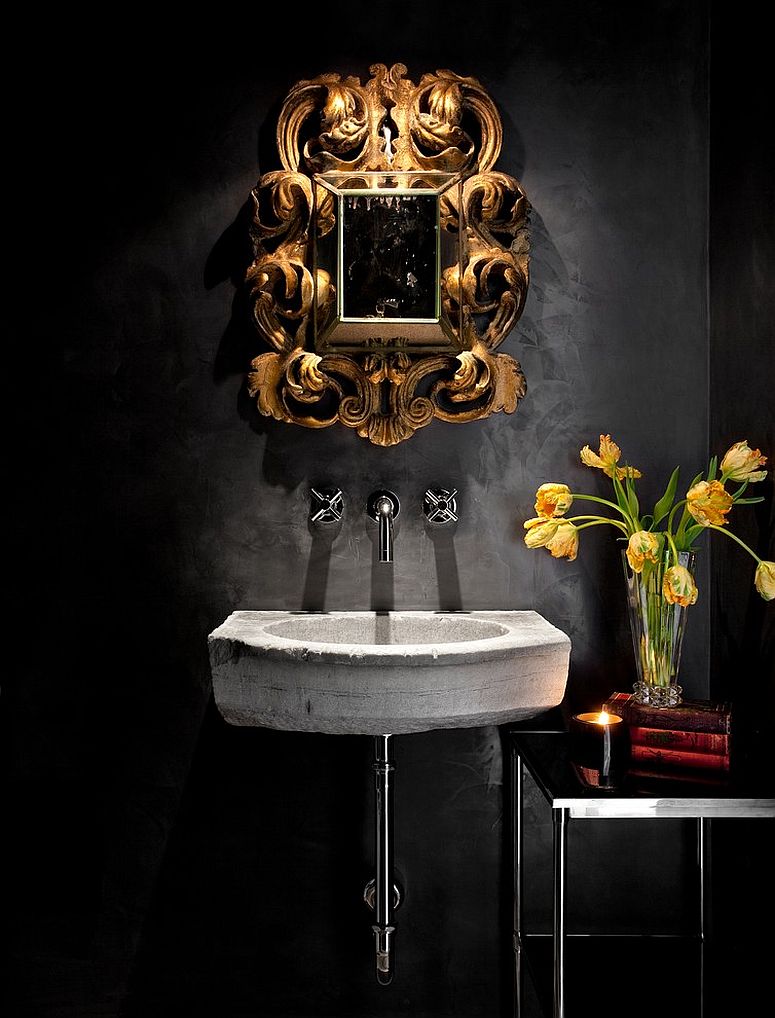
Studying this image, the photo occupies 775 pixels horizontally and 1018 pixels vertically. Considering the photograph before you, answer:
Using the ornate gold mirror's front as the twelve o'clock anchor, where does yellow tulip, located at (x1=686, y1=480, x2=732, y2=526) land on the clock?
The yellow tulip is roughly at 10 o'clock from the ornate gold mirror.

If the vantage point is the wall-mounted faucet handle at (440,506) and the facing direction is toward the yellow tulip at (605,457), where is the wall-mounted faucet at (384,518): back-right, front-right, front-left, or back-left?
back-right

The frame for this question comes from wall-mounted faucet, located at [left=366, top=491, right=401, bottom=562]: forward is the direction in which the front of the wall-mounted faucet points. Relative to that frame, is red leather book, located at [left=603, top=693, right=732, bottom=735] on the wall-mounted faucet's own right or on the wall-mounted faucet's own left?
on the wall-mounted faucet's own left

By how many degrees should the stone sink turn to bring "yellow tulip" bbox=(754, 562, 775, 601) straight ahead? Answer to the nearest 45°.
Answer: approximately 90° to its left
